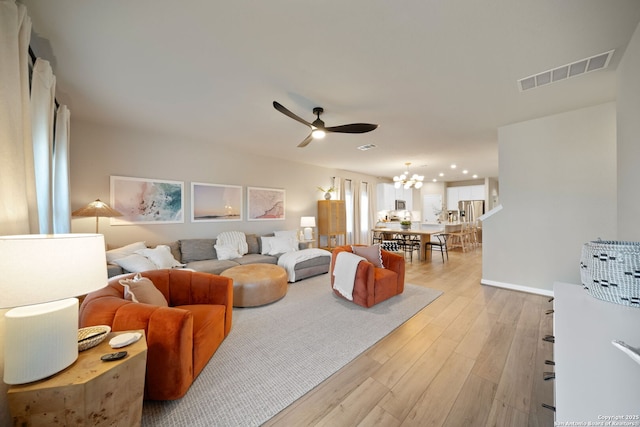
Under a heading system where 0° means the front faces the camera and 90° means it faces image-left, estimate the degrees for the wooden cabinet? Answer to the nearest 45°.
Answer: approximately 315°

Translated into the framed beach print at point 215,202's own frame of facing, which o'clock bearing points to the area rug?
The area rug is roughly at 1 o'clock from the framed beach print.

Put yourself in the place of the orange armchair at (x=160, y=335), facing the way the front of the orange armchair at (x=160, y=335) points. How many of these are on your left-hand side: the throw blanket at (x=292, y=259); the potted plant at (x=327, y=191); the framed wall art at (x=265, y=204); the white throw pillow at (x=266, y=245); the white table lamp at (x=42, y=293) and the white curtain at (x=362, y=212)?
5

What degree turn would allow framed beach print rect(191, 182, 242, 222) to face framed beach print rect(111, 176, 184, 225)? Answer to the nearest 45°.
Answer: approximately 135° to its right

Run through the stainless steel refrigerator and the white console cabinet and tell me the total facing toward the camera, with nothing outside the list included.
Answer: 1

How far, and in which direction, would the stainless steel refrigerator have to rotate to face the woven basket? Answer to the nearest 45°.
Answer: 0° — it already faces it

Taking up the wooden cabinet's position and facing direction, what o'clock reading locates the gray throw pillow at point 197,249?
The gray throw pillow is roughly at 3 o'clock from the wooden cabinet.

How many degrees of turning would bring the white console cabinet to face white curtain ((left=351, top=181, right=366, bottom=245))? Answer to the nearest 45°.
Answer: approximately 45° to its right

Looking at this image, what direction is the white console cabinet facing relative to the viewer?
to the viewer's left
